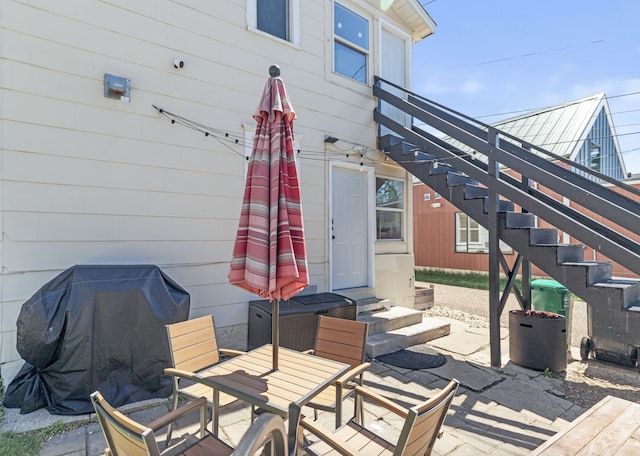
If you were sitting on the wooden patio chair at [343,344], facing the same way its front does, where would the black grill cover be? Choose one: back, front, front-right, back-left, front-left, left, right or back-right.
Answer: front-right

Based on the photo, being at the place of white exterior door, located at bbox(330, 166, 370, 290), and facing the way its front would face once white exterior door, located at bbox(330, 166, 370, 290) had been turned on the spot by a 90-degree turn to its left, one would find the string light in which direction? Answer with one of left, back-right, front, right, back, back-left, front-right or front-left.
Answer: back

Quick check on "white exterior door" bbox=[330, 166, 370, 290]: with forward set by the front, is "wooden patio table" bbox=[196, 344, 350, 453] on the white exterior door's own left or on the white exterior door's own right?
on the white exterior door's own right

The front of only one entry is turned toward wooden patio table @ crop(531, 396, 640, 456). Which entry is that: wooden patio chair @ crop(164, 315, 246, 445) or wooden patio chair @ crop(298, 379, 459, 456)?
wooden patio chair @ crop(164, 315, 246, 445)

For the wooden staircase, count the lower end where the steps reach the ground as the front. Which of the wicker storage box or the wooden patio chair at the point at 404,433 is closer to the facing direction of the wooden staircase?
the wooden patio chair

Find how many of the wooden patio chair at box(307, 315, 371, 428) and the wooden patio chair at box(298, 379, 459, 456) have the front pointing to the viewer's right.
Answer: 0

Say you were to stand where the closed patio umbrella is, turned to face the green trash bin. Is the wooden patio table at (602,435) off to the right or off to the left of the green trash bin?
right

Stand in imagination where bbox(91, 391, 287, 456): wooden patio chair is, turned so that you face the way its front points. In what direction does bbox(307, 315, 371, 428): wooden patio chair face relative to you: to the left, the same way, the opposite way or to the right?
the opposite way

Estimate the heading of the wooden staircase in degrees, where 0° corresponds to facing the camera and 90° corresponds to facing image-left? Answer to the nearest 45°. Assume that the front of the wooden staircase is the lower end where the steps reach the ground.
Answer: approximately 315°

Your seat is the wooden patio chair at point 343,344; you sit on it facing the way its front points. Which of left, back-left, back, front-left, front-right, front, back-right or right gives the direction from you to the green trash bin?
back

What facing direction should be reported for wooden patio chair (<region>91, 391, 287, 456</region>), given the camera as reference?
facing away from the viewer and to the right of the viewer

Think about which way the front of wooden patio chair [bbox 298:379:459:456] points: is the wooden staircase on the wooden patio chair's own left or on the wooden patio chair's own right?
on the wooden patio chair's own right

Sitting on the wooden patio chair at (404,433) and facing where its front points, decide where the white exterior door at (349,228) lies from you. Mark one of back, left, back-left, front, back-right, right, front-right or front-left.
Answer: front-right

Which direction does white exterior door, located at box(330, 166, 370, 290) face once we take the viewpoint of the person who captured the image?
facing the viewer and to the right of the viewer

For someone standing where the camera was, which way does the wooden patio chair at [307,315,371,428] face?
facing the viewer and to the left of the viewer

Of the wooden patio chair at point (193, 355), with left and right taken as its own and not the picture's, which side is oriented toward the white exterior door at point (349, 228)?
left
